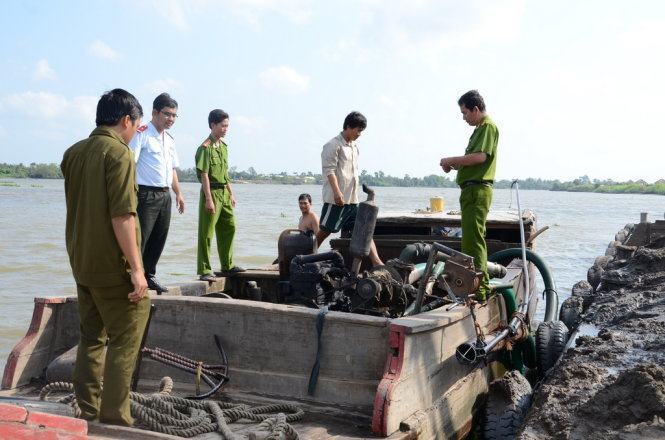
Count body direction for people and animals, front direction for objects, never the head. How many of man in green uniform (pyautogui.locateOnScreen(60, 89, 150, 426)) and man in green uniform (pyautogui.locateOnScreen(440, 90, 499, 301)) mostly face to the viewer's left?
1

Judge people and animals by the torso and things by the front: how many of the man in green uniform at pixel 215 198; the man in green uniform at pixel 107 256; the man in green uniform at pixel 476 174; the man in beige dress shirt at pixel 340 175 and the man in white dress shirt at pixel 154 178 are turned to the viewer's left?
1

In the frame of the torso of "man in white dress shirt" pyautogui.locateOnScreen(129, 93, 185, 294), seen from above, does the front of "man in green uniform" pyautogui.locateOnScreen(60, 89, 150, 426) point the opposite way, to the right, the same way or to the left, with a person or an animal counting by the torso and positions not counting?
to the left

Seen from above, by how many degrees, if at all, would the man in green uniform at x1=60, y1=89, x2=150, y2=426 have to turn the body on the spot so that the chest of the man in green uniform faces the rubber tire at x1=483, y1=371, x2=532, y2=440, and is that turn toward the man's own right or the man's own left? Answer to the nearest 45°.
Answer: approximately 45° to the man's own right

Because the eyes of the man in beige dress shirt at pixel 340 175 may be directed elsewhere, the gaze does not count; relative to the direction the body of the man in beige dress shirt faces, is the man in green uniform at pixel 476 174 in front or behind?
in front

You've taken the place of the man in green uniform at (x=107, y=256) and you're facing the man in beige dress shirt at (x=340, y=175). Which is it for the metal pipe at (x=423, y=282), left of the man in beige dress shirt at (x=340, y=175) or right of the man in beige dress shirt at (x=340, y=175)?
right

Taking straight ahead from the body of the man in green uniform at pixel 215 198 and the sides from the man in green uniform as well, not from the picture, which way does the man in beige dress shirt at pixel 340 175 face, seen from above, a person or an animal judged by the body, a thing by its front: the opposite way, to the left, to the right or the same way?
the same way

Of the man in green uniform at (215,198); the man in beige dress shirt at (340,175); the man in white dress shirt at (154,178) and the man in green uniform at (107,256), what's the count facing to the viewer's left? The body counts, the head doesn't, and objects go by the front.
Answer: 0

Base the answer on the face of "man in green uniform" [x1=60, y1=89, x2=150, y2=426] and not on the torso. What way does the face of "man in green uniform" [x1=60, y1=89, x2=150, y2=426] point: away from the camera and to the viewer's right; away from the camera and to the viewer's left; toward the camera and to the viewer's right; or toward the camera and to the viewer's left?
away from the camera and to the viewer's right

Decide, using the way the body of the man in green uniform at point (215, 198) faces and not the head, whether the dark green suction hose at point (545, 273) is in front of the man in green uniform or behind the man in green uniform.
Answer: in front

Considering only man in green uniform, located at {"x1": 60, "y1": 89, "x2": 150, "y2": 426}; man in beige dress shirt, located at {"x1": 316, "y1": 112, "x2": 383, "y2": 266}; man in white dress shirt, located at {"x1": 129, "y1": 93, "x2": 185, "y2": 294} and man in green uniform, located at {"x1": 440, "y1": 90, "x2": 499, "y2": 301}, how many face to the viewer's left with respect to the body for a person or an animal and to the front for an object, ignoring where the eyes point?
1

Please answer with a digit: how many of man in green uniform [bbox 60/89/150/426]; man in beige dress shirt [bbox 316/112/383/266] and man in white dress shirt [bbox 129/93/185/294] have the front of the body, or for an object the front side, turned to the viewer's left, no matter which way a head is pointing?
0

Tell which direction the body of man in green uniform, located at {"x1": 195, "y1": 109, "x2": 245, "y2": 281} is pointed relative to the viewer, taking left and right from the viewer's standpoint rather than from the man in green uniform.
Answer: facing the viewer and to the right of the viewer

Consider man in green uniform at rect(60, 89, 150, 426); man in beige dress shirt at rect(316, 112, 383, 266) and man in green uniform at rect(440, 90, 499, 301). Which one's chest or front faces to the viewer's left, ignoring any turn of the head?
man in green uniform at rect(440, 90, 499, 301)
